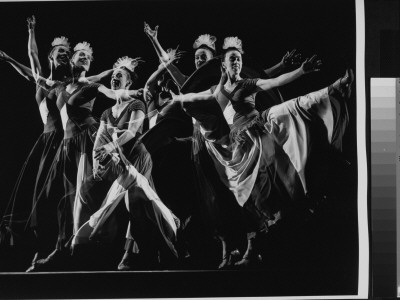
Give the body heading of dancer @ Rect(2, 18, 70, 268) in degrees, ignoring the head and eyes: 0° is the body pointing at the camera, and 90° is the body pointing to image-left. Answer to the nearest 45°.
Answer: approximately 315°

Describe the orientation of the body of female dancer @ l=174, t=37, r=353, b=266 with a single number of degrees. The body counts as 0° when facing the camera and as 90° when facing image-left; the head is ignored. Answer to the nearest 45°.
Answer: approximately 0°

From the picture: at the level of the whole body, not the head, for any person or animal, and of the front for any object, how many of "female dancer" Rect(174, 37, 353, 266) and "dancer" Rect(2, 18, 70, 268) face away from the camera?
0

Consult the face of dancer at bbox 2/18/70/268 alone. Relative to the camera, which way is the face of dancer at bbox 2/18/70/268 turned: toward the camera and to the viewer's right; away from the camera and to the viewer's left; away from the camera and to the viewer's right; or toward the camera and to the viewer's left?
toward the camera and to the viewer's right

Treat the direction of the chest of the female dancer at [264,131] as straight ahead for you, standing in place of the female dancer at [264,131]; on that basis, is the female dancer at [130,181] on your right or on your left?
on your right

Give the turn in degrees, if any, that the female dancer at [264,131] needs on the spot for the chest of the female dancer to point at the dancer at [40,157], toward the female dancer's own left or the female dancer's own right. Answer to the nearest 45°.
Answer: approximately 90° to the female dancer's own right

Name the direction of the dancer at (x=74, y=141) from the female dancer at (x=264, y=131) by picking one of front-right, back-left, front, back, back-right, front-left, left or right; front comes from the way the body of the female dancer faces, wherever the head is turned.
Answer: right
